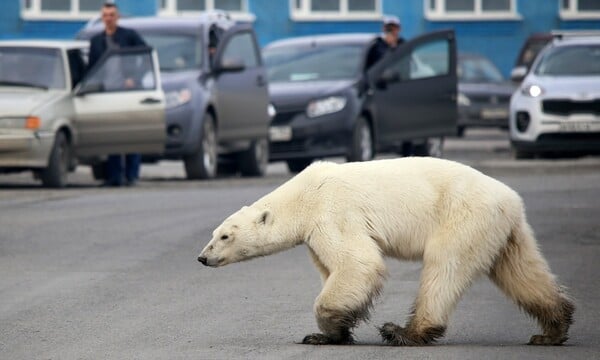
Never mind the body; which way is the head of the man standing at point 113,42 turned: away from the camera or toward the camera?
toward the camera

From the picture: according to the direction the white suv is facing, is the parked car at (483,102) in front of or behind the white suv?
behind

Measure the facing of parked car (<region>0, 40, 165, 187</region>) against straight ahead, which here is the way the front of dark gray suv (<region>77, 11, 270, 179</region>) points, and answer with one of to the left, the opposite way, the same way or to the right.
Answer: the same way

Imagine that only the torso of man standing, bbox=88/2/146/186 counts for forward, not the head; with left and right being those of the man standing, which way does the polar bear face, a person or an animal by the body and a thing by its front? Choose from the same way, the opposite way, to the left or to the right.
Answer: to the right

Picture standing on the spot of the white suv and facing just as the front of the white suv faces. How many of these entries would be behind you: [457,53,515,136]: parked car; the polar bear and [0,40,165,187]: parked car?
1

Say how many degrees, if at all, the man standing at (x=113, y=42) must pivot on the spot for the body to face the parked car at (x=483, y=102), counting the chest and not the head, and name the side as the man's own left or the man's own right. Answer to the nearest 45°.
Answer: approximately 135° to the man's own left

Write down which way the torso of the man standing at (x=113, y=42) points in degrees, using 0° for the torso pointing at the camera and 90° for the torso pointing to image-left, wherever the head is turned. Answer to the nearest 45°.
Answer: approximately 0°

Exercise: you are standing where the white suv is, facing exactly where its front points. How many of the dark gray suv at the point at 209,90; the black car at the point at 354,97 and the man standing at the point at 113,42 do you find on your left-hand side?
0

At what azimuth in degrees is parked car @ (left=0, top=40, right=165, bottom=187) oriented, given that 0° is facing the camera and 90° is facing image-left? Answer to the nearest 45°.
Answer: approximately 45°

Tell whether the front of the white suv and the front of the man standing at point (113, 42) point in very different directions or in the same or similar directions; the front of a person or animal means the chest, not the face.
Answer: same or similar directions

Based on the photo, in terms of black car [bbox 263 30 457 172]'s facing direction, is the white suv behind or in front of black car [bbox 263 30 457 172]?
behind

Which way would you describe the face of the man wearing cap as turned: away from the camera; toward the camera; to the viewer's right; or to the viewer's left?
toward the camera

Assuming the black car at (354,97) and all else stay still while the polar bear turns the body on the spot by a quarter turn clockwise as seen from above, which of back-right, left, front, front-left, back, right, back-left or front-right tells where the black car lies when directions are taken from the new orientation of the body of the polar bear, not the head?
front

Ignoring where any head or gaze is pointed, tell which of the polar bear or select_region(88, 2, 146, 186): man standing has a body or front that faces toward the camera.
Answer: the man standing

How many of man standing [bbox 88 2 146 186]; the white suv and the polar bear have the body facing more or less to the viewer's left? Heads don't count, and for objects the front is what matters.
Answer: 1

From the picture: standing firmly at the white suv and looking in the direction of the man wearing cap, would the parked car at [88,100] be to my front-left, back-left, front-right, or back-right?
front-left

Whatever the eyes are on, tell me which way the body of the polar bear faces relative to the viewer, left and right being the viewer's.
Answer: facing to the left of the viewer

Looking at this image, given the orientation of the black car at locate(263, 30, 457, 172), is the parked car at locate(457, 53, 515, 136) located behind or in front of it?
behind

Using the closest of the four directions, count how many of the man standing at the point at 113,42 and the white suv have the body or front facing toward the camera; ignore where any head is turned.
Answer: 2
